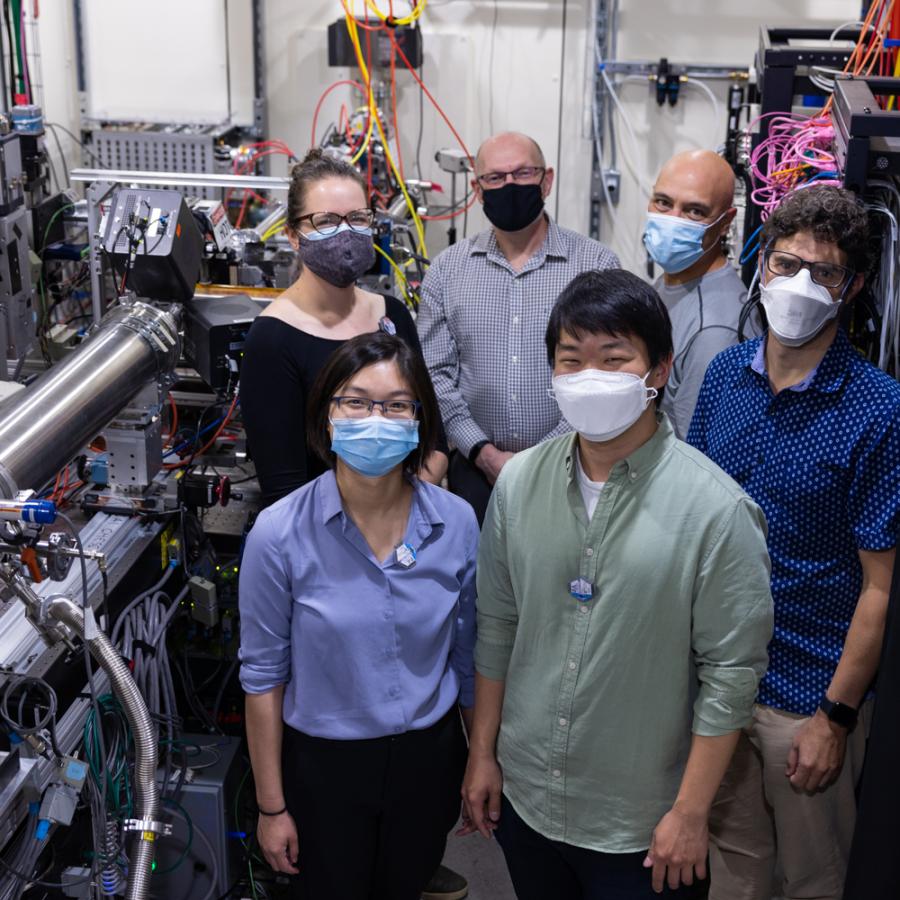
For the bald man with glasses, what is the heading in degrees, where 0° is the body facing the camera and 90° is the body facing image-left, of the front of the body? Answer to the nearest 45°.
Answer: approximately 0°

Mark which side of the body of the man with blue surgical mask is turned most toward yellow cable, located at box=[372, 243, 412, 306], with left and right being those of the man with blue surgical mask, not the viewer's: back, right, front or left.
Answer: right

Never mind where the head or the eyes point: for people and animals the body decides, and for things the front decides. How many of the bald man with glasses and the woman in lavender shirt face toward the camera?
2

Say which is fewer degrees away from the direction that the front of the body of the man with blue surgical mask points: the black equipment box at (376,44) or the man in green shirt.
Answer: the man in green shirt
